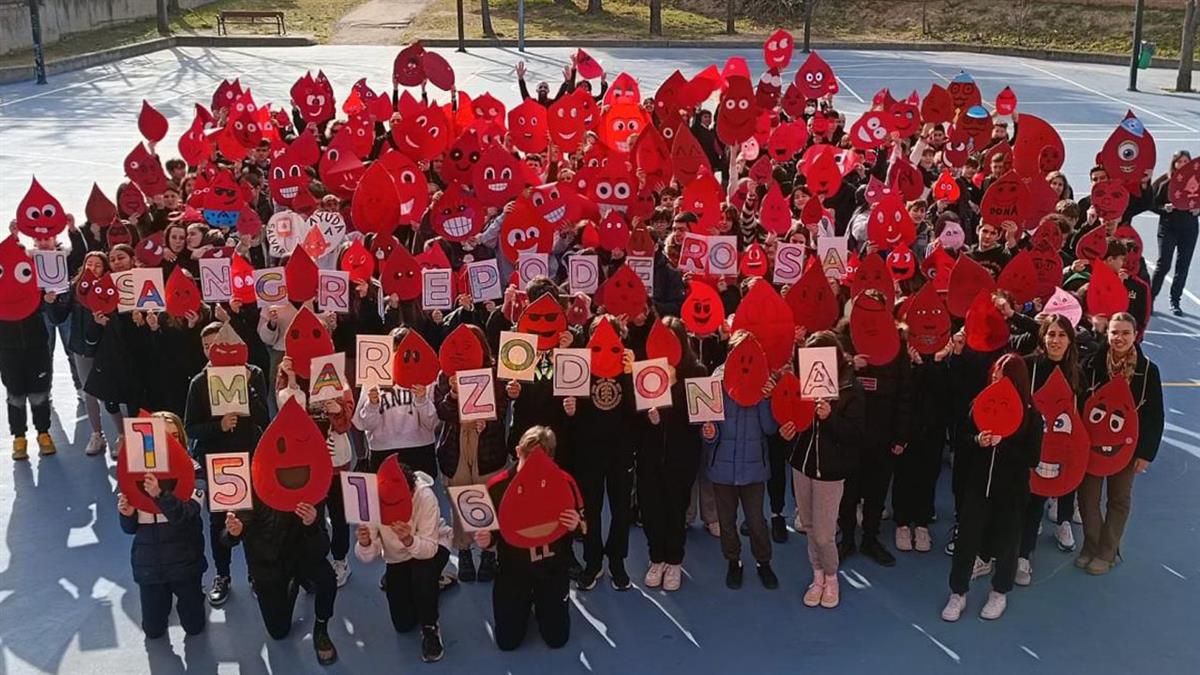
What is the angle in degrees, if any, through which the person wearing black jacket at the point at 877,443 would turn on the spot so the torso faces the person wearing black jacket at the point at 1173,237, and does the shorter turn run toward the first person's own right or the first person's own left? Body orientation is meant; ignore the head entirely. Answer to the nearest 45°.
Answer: approximately 135° to the first person's own left

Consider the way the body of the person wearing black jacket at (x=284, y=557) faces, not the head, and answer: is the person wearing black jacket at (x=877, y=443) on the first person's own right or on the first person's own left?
on the first person's own left

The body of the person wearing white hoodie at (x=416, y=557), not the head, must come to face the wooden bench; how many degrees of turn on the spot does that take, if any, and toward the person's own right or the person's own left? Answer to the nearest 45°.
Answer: approximately 135° to the person's own right

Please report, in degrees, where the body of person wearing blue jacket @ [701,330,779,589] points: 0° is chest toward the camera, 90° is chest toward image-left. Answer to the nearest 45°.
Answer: approximately 0°

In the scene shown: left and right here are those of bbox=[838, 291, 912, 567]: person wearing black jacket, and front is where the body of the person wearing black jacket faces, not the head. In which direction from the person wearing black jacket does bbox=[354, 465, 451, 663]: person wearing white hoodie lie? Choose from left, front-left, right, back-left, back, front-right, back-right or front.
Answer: front-right

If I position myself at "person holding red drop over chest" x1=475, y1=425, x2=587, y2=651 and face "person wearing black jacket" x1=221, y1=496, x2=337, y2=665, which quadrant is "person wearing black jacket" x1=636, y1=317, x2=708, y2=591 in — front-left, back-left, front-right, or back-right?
back-right

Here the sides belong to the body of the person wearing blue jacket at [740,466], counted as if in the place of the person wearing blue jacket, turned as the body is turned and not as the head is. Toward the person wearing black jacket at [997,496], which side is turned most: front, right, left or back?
left

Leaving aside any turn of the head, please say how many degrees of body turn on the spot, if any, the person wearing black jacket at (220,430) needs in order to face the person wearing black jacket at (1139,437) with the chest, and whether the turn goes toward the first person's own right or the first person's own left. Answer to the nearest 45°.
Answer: approximately 90° to the first person's own left

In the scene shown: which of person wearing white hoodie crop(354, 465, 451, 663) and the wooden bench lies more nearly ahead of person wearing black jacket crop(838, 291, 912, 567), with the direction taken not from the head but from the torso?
the person wearing white hoodie

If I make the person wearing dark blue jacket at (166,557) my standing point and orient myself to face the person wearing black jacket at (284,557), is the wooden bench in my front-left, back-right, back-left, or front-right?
back-left

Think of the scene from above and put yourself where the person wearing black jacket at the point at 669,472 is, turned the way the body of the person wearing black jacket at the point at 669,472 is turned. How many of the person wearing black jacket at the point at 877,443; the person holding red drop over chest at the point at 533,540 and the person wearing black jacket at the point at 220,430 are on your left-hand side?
1

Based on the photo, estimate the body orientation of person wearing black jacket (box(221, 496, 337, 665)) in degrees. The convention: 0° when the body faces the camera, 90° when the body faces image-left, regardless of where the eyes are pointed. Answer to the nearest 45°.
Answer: approximately 0°
